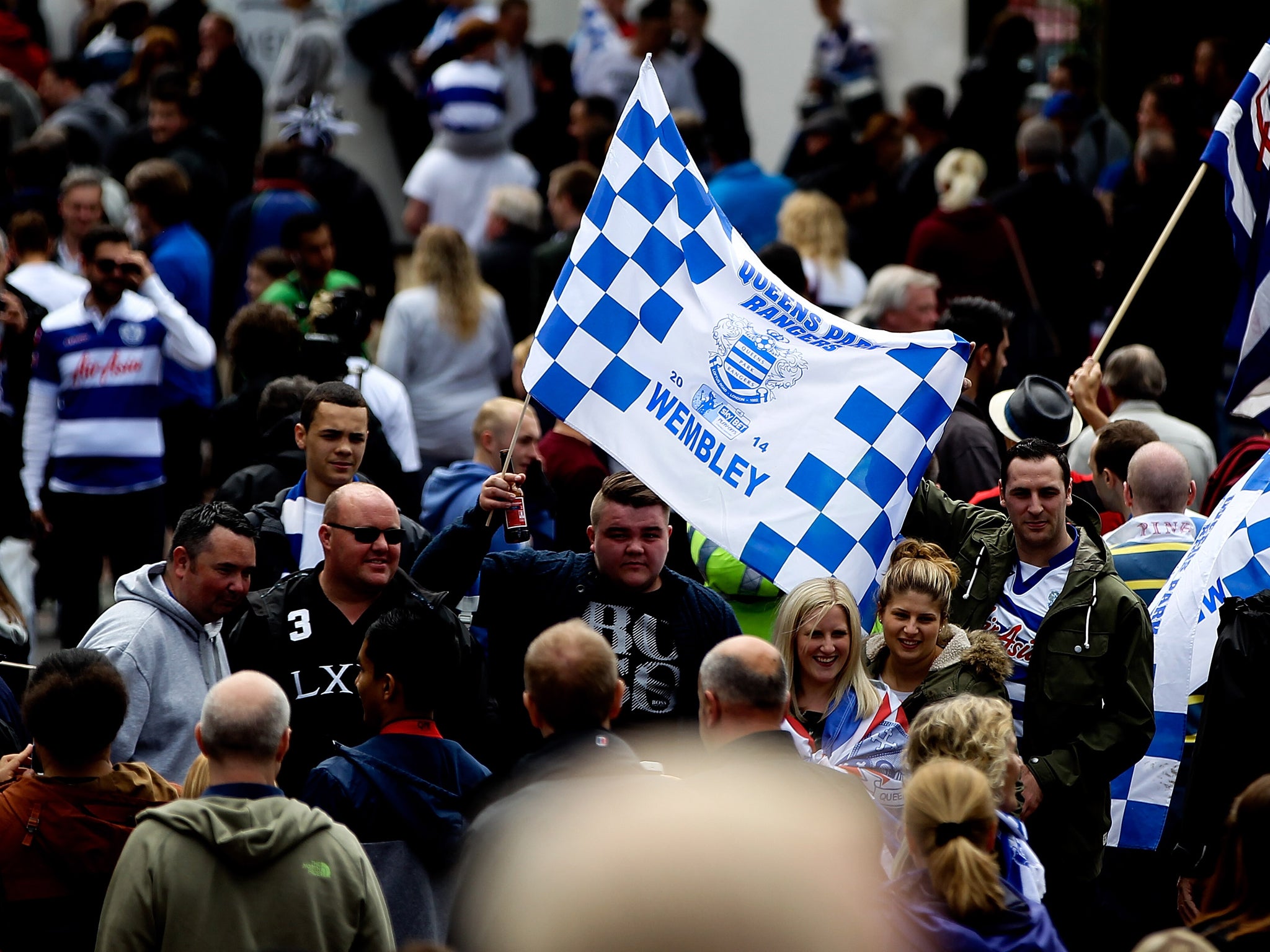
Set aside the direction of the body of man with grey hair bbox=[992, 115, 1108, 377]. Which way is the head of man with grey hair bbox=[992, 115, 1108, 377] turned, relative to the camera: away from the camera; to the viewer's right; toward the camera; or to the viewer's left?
away from the camera

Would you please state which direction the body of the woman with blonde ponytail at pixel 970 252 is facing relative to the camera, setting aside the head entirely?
away from the camera

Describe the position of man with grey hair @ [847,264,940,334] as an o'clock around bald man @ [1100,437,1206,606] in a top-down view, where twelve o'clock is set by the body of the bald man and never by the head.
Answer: The man with grey hair is roughly at 11 o'clock from the bald man.

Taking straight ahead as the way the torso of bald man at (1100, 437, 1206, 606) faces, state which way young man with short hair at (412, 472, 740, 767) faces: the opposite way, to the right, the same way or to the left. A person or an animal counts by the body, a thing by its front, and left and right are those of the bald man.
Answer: the opposite way

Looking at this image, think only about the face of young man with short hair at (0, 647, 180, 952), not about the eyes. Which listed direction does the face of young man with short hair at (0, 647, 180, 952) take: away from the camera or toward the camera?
away from the camera

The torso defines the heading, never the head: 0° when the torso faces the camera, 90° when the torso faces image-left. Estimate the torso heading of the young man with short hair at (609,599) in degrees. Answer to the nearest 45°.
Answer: approximately 0°

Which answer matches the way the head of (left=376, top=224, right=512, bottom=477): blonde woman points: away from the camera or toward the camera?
away from the camera

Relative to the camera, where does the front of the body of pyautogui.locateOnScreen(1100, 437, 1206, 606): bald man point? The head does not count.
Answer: away from the camera
